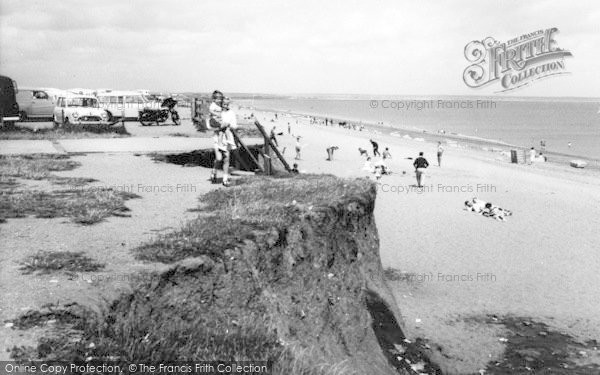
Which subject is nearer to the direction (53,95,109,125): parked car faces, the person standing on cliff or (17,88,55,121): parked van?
the person standing on cliff

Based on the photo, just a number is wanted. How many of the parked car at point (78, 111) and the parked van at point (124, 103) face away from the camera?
0

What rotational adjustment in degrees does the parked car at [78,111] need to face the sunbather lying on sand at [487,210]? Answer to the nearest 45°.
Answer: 0° — it already faces them

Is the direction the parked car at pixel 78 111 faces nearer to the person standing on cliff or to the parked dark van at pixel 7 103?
the person standing on cliff

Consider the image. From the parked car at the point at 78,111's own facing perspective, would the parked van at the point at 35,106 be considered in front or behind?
behind

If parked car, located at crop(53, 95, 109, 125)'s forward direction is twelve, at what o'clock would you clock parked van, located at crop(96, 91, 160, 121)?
parked van, located at crop(96, 91, 160, 121) is roughly at 8 o'clock from parked car, located at crop(53, 95, 109, 125).

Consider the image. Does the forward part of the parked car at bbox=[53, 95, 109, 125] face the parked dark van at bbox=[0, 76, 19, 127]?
no

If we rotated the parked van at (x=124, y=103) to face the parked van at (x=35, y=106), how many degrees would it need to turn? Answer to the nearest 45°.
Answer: approximately 135° to its right

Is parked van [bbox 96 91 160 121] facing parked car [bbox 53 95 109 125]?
no

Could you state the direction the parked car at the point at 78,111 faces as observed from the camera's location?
facing the viewer and to the right of the viewer
